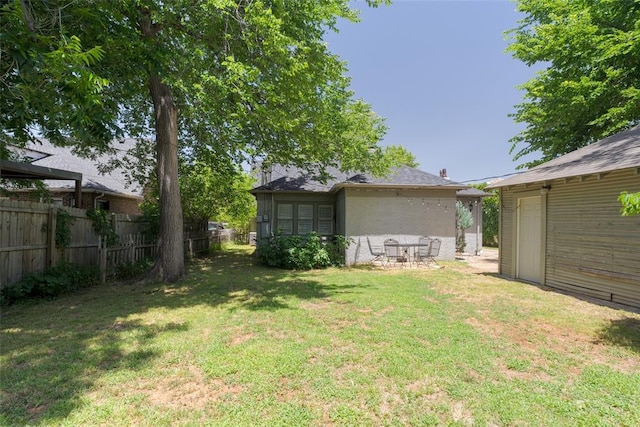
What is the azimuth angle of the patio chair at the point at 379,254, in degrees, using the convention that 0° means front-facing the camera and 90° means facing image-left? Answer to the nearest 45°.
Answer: approximately 270°

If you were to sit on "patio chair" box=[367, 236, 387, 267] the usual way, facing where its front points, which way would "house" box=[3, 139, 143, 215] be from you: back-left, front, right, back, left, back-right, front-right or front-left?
back

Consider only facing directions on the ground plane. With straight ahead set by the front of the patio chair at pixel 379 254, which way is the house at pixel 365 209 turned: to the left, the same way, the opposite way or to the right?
to the left

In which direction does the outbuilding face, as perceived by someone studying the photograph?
facing the viewer and to the left of the viewer

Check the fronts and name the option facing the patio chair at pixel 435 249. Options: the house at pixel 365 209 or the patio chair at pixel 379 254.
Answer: the patio chair at pixel 379 254

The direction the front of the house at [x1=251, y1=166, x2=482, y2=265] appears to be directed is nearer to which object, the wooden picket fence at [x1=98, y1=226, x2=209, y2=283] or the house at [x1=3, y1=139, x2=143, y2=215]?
the house

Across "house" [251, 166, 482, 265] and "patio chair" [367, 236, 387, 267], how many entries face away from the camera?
1

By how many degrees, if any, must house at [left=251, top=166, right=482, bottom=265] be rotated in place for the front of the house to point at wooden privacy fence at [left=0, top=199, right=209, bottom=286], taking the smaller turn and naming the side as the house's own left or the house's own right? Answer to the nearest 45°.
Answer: approximately 135° to the house's own left

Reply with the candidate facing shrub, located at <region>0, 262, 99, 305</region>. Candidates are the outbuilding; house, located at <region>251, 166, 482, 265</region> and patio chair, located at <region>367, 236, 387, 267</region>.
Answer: the outbuilding

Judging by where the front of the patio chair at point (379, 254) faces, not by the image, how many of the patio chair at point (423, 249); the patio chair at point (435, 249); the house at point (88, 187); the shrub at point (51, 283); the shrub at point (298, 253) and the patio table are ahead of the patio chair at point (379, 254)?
3

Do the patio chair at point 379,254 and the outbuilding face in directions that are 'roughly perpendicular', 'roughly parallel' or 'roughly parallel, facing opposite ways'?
roughly parallel, facing opposite ways

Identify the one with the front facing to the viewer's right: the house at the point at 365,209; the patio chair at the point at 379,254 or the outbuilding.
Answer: the patio chair
